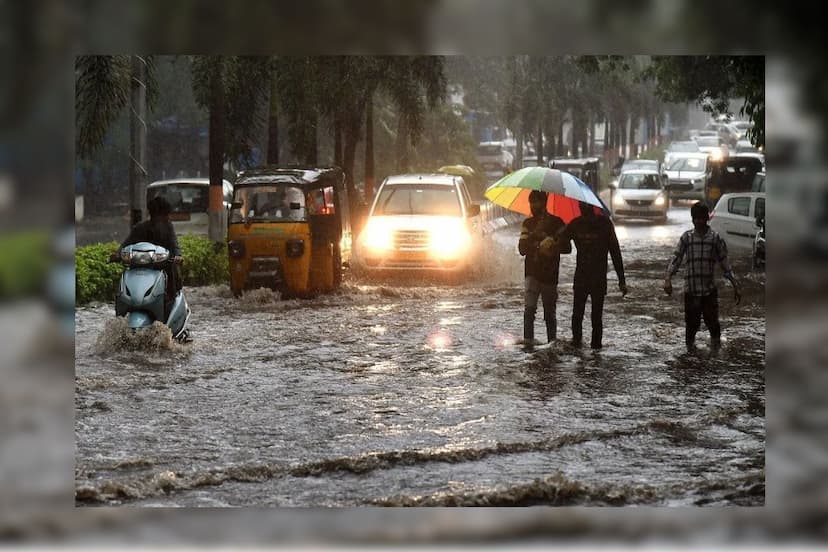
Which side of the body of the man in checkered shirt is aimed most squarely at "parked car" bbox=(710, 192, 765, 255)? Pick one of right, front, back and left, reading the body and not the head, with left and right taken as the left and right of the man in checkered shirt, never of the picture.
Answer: back

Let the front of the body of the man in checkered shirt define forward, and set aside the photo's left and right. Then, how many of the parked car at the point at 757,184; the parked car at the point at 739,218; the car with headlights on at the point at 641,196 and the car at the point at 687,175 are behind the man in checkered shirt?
4

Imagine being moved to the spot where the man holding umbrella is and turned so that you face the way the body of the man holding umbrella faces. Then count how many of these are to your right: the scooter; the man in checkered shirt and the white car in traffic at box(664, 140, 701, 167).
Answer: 1

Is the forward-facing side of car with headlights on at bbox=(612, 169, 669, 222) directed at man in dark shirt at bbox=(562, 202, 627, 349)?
yes

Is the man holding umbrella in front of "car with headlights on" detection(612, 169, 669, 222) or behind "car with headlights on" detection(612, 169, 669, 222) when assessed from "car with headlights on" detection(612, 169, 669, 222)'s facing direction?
in front

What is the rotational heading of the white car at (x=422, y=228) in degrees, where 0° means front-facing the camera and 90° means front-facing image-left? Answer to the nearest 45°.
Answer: approximately 0°

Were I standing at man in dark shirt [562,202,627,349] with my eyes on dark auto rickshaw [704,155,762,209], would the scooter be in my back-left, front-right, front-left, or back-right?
back-left

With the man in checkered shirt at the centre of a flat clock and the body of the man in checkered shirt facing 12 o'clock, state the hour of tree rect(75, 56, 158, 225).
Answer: The tree is roughly at 3 o'clock from the man in checkered shirt.

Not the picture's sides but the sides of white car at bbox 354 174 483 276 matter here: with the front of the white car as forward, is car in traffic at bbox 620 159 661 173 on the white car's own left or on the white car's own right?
on the white car's own left
